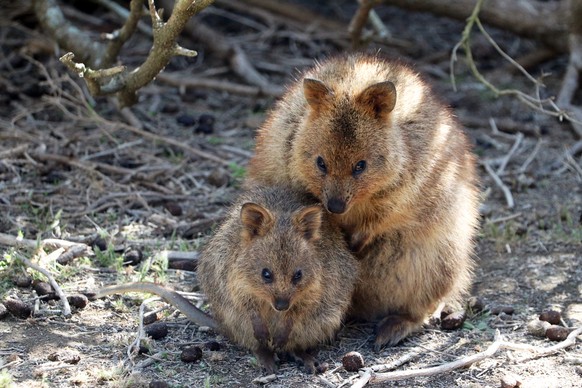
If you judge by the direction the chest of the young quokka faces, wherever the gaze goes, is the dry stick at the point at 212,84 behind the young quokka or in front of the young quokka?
behind

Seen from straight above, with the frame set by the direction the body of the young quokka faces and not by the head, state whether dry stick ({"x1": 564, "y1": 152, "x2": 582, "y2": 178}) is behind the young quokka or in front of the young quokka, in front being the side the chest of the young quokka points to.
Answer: behind

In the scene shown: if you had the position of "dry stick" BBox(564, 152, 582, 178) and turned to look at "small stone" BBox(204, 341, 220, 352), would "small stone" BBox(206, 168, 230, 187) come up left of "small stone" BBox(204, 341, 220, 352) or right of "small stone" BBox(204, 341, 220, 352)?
right

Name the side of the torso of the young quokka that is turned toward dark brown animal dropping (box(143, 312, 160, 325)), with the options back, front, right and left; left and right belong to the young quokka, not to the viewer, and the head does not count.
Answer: right

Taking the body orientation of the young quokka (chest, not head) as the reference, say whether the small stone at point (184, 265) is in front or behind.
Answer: behind

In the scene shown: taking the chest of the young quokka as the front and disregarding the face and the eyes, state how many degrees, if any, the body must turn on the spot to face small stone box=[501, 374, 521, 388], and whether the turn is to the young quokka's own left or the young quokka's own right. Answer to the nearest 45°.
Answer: approximately 90° to the young quokka's own left

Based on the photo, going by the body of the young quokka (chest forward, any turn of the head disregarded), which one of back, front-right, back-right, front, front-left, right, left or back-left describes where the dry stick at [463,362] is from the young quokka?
left

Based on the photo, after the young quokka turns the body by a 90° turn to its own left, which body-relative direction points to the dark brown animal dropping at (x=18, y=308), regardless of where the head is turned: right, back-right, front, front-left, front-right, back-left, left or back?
back

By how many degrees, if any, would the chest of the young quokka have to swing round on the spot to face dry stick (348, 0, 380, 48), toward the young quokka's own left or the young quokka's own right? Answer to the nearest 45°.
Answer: approximately 180°

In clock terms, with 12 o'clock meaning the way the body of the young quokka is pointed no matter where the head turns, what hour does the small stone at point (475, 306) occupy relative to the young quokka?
The small stone is roughly at 8 o'clock from the young quokka.

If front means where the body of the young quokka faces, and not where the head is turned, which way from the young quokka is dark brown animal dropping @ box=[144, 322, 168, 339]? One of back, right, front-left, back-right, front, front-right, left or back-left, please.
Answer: right

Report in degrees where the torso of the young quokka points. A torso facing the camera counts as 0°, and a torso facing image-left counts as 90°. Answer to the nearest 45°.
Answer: approximately 0°

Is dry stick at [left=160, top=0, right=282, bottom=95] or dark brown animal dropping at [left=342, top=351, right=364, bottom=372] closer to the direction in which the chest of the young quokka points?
the dark brown animal dropping

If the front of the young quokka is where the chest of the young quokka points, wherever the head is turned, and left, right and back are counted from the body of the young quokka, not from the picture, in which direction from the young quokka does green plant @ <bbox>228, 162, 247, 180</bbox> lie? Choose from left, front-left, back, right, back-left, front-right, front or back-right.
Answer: back

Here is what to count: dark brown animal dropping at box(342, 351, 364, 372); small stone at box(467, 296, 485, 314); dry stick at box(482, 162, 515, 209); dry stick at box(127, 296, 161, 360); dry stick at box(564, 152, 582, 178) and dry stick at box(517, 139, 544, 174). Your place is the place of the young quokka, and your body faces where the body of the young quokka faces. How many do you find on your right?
1

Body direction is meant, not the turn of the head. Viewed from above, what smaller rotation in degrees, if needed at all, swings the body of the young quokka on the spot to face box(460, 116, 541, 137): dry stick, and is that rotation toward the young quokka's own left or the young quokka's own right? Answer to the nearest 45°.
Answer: approximately 135° to the young quokka's own left
